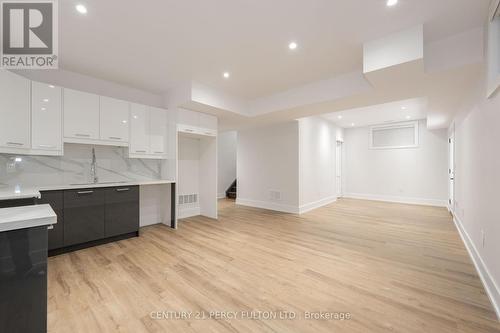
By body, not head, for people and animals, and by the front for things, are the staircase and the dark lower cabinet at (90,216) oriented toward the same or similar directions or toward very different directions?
very different directions

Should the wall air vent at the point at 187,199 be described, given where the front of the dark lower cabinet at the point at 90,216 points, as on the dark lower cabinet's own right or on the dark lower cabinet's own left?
on the dark lower cabinet's own left

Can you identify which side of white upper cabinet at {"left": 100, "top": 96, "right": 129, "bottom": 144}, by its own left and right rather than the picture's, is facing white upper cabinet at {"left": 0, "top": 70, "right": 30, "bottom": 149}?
right

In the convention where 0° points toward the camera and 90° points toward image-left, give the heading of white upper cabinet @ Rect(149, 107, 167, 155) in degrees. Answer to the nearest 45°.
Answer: approximately 315°

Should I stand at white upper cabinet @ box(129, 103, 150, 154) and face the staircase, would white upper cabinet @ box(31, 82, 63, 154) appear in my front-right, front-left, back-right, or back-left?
back-left

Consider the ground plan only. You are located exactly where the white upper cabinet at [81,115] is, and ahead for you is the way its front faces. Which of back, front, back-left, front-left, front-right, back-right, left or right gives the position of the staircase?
left
